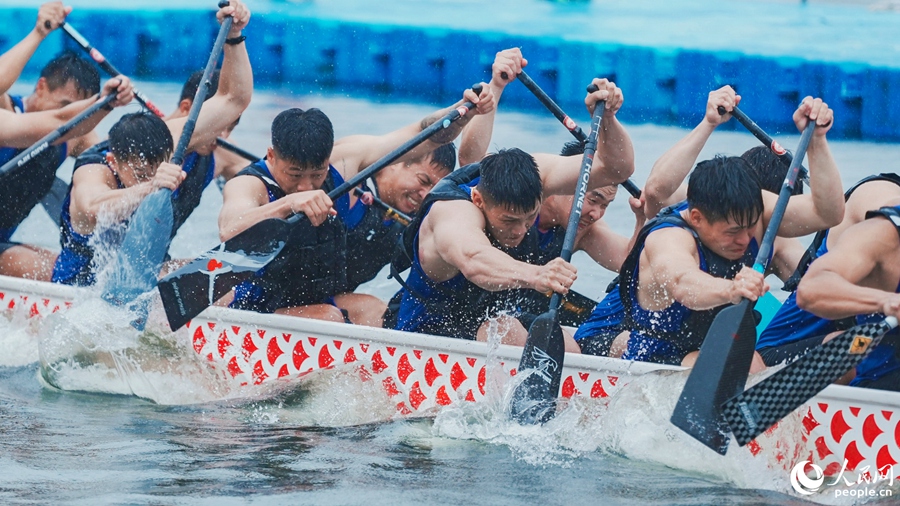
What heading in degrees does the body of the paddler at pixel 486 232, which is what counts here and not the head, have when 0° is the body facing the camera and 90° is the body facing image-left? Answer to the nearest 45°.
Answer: approximately 315°

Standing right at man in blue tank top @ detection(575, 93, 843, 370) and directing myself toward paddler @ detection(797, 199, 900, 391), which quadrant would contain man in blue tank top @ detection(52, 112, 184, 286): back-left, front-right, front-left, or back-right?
back-right

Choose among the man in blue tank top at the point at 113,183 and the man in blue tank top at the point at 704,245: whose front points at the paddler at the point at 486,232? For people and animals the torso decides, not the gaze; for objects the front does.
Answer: the man in blue tank top at the point at 113,183

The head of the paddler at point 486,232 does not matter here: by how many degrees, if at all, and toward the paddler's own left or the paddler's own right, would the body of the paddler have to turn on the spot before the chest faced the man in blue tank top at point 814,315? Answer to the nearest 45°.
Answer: approximately 45° to the paddler's own left

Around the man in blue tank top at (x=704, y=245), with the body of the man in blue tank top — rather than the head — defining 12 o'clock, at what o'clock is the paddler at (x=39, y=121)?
The paddler is roughly at 5 o'clock from the man in blue tank top.

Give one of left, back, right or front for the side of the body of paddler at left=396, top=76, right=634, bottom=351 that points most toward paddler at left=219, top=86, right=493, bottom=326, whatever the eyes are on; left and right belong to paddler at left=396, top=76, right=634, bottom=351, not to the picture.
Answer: back

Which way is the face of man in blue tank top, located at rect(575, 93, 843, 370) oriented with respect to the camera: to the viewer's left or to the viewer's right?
to the viewer's right

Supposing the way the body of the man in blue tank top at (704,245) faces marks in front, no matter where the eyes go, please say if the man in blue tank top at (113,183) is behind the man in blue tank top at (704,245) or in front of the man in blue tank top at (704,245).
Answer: behind

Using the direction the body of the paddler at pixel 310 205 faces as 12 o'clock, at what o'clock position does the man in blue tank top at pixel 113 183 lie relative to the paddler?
The man in blue tank top is roughly at 5 o'clock from the paddler.

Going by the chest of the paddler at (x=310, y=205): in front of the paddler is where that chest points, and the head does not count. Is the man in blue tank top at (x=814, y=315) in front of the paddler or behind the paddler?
in front

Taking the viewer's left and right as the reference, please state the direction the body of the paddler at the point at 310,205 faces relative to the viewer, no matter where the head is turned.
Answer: facing the viewer and to the right of the viewer
